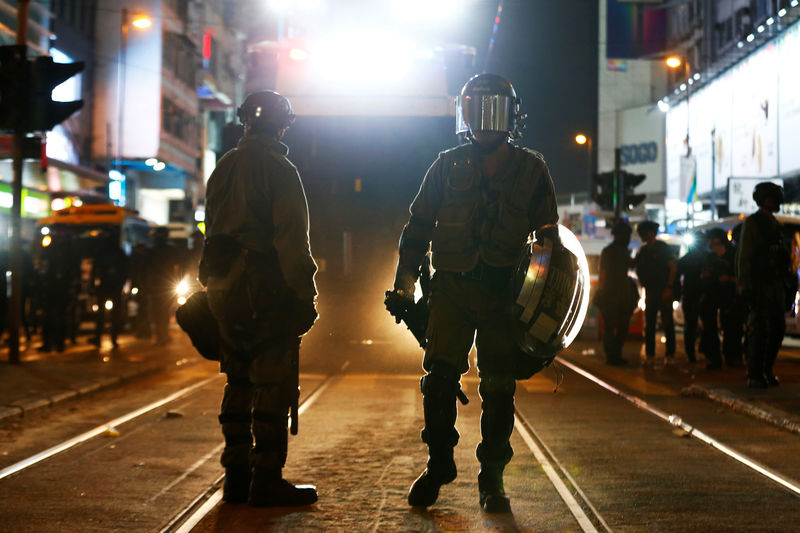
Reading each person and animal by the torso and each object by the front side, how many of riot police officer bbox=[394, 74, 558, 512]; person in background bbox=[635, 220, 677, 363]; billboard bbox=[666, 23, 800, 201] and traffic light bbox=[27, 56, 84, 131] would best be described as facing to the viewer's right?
1

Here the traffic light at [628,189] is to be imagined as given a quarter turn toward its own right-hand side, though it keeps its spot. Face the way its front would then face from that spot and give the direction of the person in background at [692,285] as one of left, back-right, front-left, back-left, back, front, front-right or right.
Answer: front

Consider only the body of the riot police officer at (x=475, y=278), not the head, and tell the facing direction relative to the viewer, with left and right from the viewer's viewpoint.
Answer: facing the viewer

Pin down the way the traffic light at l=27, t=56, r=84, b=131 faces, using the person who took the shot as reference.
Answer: facing to the right of the viewer

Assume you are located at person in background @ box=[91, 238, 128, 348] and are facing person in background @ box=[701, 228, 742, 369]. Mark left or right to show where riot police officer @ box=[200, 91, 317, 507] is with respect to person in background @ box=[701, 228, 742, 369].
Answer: right

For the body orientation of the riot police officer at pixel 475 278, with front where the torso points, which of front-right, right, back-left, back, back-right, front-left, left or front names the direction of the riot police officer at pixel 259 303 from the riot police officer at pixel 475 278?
right

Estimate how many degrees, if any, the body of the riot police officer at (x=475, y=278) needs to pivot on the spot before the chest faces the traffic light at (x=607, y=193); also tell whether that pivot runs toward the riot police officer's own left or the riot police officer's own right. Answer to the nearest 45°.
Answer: approximately 180°

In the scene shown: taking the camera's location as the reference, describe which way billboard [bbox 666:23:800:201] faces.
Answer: facing the viewer and to the left of the viewer
